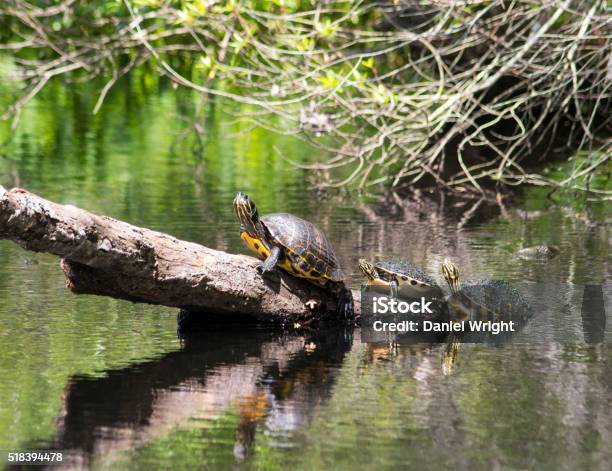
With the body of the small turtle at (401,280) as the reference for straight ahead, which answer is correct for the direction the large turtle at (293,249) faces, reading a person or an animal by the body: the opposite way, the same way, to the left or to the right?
the same way

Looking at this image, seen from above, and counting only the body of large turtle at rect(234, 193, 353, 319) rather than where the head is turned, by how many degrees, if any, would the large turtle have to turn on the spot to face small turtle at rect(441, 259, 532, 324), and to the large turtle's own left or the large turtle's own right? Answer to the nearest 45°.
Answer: approximately 180°

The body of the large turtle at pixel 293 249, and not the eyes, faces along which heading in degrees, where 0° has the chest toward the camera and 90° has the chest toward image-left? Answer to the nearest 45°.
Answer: approximately 90°

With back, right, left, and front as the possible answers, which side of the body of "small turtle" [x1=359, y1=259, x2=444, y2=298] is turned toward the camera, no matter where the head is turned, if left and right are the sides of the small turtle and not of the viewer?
left

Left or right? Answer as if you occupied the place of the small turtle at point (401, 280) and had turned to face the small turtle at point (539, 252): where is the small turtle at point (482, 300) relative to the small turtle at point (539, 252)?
right

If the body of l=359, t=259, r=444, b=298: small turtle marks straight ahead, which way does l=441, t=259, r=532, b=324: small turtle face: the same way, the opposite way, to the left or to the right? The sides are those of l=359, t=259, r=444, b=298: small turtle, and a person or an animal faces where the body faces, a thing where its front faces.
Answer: the same way

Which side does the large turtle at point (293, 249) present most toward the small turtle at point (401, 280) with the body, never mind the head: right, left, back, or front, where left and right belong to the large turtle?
back

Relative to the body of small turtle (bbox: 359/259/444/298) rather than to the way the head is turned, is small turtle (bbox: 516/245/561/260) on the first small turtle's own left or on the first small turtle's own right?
on the first small turtle's own right

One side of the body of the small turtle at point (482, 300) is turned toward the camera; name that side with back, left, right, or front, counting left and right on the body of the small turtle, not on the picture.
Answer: left

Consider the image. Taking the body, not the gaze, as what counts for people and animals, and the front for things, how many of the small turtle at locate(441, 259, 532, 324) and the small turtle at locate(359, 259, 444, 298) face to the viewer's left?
2

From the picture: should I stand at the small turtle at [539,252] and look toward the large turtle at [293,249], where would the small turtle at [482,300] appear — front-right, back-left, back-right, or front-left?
front-left

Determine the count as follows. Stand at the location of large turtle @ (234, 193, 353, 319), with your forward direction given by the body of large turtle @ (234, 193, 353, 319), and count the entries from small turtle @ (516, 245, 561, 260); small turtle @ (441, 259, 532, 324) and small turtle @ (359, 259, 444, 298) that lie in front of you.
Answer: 0

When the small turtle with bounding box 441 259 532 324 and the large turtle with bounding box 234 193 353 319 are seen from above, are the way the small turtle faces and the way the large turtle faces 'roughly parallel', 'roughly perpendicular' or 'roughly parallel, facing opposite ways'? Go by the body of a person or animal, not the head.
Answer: roughly parallel

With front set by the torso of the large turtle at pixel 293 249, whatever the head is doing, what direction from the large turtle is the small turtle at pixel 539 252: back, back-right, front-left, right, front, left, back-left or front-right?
back-right
